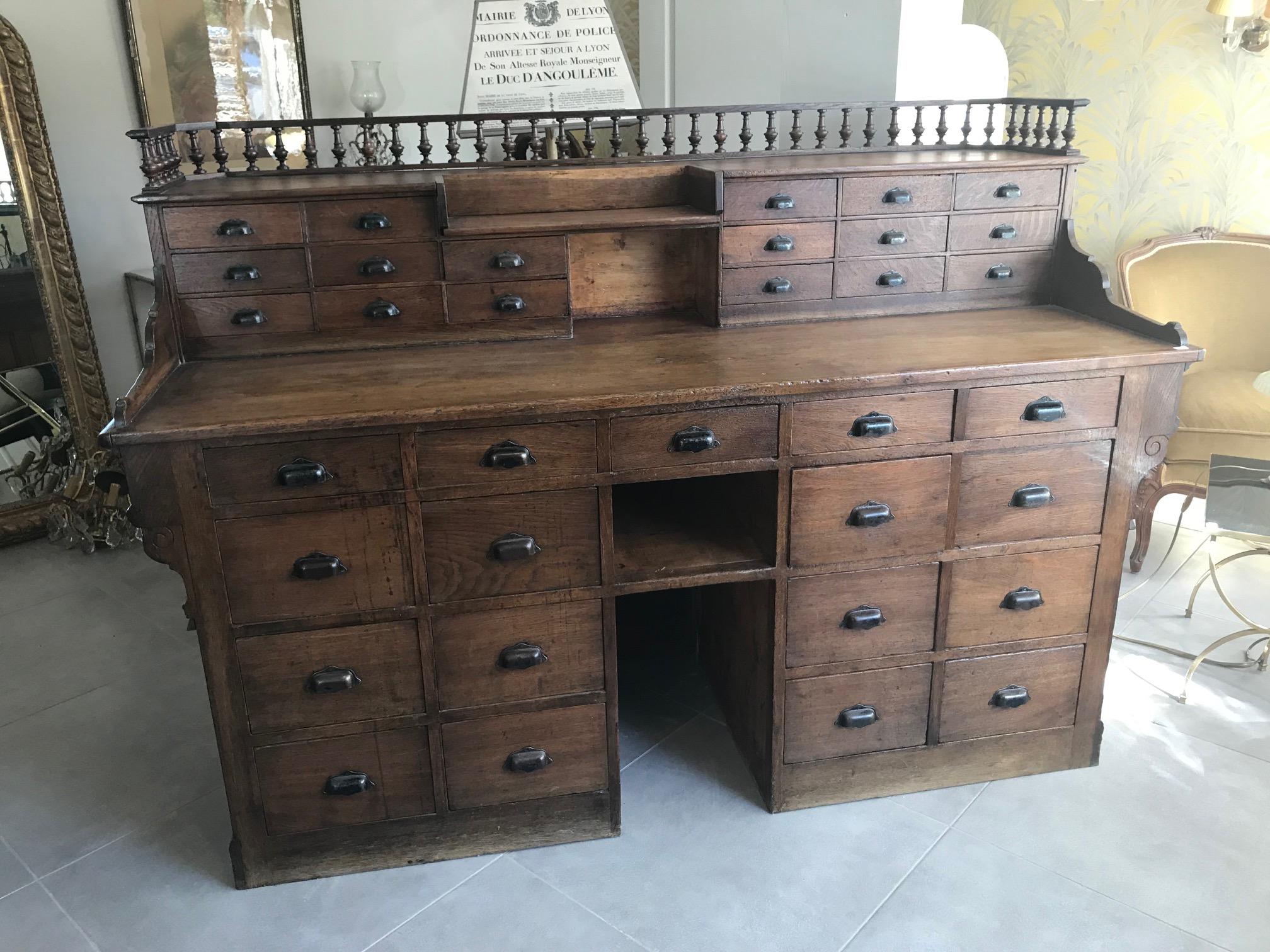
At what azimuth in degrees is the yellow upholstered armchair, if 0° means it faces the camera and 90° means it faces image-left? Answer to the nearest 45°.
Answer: approximately 0°
